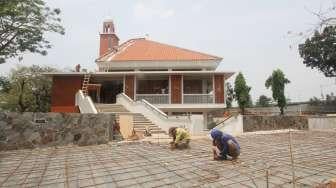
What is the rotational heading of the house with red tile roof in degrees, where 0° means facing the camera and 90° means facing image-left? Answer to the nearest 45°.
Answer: approximately 0°

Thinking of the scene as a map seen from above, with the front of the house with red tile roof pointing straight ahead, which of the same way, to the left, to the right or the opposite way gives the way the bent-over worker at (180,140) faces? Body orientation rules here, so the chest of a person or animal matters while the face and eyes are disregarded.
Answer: to the right

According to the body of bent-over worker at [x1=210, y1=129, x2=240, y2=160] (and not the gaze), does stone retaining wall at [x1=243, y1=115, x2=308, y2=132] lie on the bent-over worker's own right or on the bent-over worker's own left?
on the bent-over worker's own right

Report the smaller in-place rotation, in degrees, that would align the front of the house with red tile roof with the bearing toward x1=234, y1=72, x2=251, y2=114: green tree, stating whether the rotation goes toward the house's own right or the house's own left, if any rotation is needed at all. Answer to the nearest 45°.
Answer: approximately 90° to the house's own left

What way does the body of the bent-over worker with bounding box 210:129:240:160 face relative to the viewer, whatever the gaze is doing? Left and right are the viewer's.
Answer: facing to the left of the viewer

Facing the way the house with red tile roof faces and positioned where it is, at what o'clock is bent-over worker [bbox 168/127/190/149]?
The bent-over worker is roughly at 12 o'clock from the house with red tile roof.

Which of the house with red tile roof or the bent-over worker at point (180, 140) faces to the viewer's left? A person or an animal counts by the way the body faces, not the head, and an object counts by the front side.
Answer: the bent-over worker

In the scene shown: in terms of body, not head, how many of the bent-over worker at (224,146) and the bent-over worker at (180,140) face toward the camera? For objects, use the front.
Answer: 0

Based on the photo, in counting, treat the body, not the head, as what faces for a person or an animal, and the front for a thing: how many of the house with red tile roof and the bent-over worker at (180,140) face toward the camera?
1

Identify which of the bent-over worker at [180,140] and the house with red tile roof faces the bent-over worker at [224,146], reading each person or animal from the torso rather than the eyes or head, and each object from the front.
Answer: the house with red tile roof

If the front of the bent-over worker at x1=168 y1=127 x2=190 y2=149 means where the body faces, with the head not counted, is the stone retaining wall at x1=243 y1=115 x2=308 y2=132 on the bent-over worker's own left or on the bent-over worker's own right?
on the bent-over worker's own right

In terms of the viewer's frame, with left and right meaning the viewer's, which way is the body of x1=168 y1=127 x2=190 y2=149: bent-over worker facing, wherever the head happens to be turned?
facing to the left of the viewer
